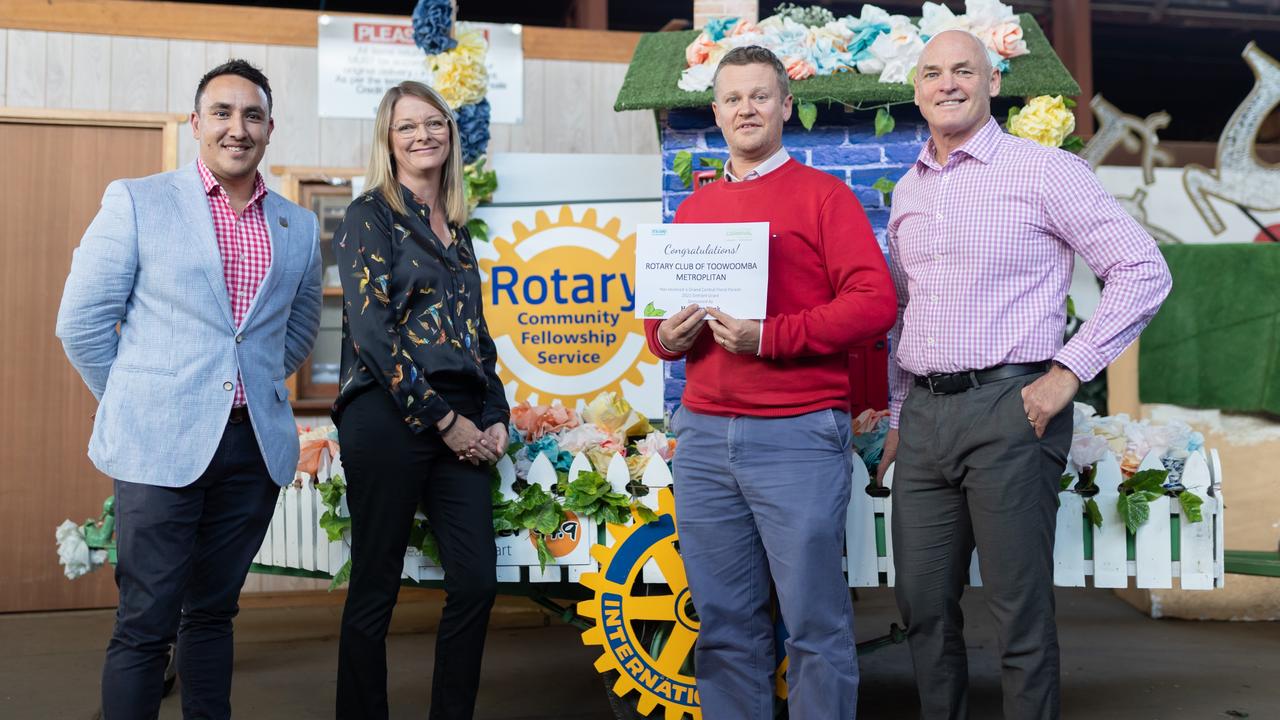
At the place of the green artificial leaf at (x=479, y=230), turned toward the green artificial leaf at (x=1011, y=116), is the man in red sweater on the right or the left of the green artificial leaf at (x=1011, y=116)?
right

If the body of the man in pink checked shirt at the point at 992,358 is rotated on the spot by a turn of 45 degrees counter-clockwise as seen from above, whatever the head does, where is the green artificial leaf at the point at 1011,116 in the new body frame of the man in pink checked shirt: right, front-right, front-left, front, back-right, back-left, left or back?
back

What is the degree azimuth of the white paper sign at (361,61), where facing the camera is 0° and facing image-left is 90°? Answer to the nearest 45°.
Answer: approximately 0°

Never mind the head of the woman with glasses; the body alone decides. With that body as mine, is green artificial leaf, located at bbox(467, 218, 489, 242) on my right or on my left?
on my left

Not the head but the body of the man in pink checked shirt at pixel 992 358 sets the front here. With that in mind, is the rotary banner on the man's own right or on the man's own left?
on the man's own right

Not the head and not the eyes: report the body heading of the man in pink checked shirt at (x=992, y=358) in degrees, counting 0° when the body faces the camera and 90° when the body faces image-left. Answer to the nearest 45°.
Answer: approximately 45°

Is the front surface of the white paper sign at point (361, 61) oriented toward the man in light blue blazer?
yes
